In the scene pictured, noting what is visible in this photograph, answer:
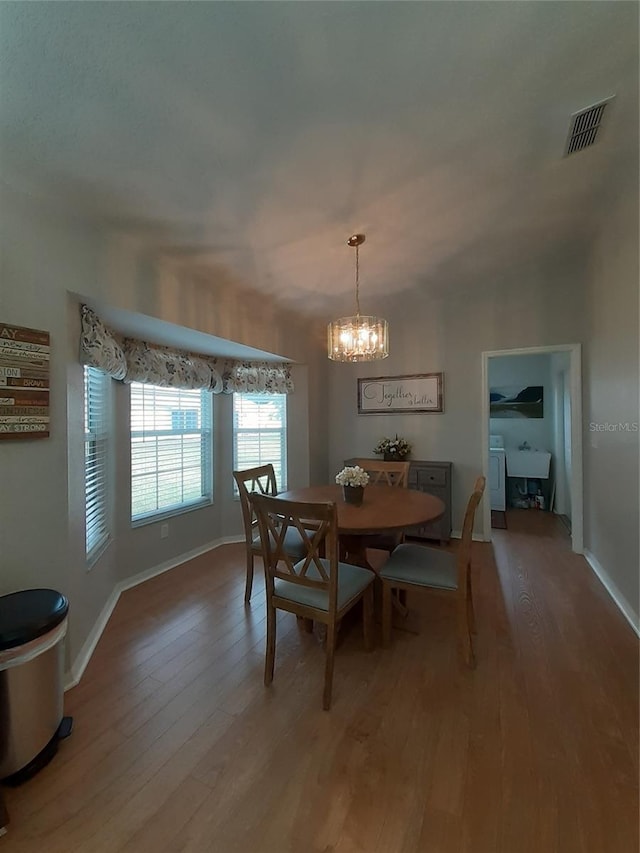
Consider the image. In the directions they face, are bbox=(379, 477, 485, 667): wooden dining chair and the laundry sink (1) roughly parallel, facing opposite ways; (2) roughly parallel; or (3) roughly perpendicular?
roughly perpendicular

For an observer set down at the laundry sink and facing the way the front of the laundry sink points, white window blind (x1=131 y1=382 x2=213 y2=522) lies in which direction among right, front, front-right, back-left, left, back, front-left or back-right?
front-right

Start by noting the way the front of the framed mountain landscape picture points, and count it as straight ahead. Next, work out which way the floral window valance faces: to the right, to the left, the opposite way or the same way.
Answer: to the left

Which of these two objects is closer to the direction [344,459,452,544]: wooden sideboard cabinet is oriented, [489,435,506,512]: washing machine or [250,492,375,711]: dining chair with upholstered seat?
the dining chair with upholstered seat

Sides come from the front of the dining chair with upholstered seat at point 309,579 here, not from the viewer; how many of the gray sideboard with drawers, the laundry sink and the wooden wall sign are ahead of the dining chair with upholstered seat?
2

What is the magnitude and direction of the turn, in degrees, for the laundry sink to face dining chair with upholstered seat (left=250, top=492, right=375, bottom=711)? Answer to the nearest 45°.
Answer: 0° — it already faces it

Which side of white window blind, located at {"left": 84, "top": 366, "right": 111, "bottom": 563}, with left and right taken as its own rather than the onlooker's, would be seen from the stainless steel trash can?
right

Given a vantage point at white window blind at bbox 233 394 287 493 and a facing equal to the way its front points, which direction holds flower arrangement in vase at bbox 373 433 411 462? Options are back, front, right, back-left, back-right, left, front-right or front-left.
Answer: left

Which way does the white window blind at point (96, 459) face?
to the viewer's right

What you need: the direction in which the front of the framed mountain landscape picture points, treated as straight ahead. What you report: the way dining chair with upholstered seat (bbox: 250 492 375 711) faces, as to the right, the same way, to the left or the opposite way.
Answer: the opposite way

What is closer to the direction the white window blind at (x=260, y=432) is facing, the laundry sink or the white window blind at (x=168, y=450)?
the white window blind
